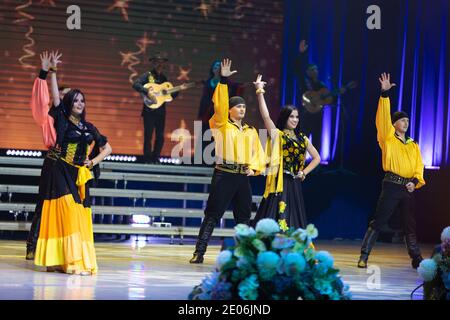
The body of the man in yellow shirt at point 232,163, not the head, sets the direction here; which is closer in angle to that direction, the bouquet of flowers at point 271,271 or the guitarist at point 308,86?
the bouquet of flowers

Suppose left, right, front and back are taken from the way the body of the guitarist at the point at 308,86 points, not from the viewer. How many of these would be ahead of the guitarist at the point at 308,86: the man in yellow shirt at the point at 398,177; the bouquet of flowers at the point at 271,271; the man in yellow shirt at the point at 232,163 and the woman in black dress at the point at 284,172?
4

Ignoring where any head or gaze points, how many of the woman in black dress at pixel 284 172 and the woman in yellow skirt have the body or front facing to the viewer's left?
0

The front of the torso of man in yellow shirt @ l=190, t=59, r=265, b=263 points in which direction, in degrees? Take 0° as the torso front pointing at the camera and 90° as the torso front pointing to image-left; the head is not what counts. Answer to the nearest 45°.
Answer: approximately 315°

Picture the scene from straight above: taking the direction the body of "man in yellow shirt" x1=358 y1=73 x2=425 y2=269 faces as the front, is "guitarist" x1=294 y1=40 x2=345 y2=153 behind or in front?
behind

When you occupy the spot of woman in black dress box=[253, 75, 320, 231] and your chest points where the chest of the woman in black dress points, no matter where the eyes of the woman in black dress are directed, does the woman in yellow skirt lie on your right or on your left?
on your right

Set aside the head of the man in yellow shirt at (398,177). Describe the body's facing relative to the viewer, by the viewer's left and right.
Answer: facing the viewer and to the right of the viewer
